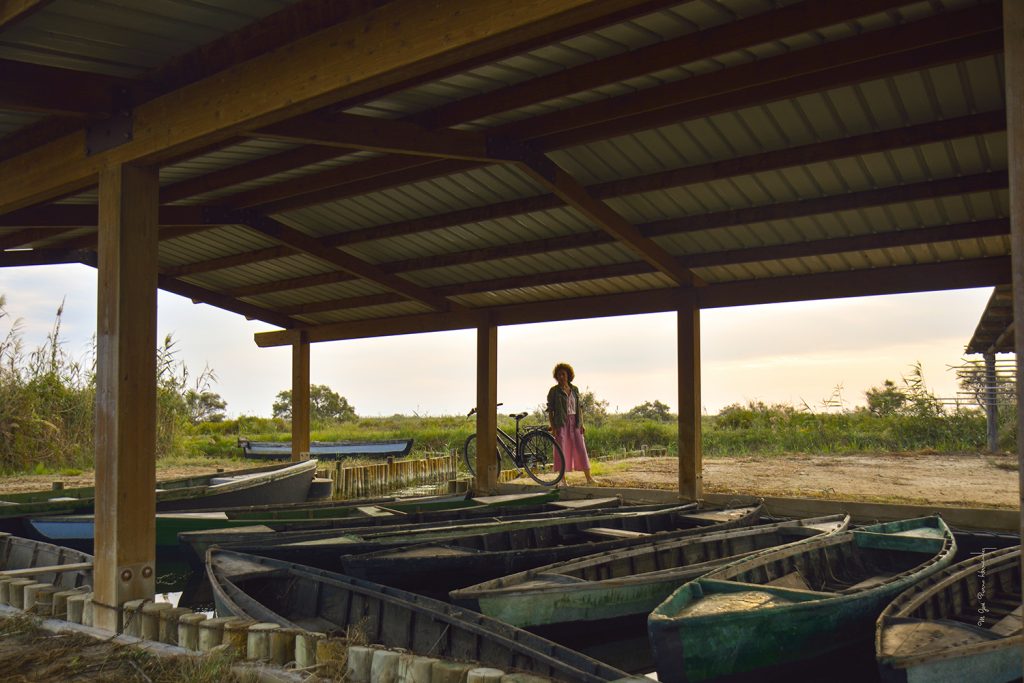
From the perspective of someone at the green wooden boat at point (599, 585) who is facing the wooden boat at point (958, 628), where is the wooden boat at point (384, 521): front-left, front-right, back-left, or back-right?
back-left
